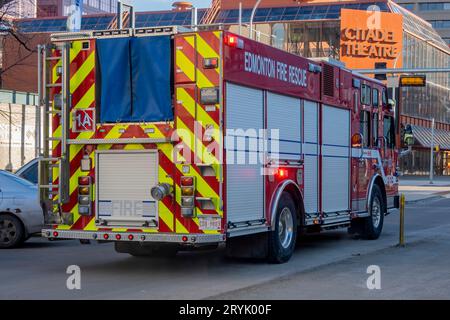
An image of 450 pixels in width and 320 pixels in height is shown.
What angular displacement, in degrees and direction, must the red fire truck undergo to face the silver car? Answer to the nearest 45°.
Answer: approximately 90° to its left

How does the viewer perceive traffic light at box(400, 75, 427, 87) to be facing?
facing the viewer

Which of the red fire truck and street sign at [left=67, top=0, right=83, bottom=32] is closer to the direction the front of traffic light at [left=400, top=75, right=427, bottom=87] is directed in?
the red fire truck

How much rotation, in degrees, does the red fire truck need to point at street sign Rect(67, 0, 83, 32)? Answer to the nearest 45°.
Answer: approximately 45° to its left

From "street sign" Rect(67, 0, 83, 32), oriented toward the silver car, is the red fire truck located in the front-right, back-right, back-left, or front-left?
front-left

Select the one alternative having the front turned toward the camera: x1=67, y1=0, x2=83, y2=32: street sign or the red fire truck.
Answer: the street sign

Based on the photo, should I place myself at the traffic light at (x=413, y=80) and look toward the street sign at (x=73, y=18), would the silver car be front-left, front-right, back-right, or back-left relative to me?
front-left

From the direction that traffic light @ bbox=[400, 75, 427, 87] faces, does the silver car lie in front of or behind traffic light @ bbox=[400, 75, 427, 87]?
in front

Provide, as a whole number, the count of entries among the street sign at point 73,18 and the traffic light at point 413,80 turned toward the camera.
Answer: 2

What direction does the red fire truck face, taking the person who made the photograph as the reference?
facing away from the viewer and to the right of the viewer

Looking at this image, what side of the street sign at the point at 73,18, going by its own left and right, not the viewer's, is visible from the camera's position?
front

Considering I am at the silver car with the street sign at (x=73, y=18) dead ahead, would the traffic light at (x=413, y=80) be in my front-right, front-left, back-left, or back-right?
front-right

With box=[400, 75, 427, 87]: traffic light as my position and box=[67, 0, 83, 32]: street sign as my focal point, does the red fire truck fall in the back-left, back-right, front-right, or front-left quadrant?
front-left

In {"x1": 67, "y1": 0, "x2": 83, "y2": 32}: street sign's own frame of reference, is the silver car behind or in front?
in front
